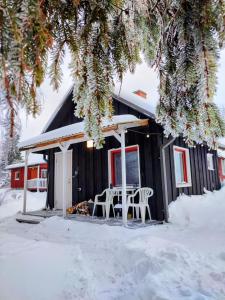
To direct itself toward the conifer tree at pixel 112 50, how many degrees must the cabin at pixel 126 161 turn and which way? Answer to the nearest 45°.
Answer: approximately 45° to its left

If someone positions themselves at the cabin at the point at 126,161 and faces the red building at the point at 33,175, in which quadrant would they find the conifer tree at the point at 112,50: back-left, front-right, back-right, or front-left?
back-left

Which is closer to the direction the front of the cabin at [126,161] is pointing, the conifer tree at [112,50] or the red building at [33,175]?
the conifer tree

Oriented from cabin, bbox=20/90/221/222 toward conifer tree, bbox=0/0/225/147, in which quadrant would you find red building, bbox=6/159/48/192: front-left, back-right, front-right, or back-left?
back-right

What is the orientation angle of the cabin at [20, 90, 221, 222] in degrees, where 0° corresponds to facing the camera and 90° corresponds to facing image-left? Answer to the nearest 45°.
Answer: approximately 45°

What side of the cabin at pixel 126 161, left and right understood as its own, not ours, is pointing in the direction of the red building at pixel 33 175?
right
